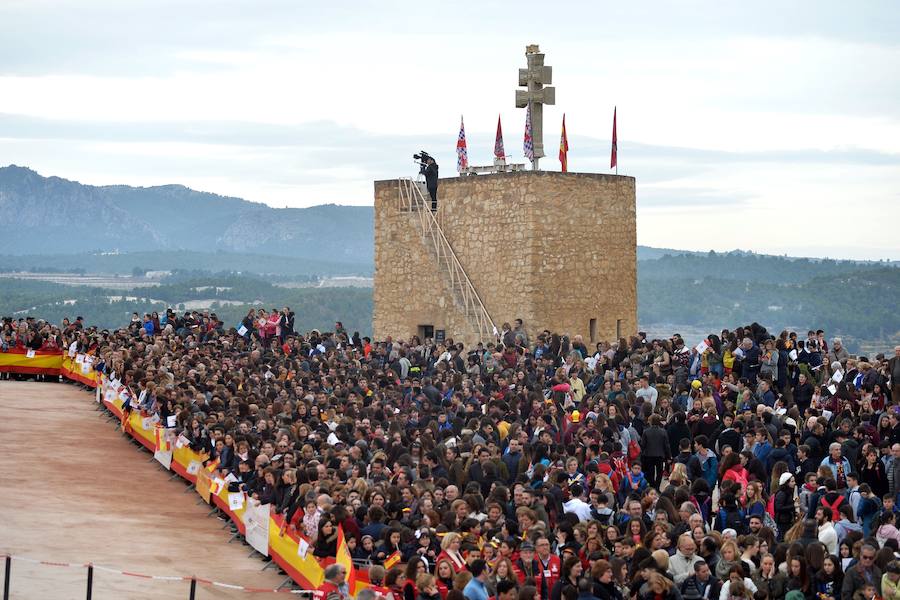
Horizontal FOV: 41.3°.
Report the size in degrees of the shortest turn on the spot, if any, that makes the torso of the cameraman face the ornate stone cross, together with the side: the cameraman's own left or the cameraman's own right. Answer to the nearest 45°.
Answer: approximately 180°

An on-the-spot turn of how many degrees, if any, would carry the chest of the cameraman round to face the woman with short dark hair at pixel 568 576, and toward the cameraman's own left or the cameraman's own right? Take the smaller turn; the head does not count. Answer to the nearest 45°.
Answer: approximately 90° to the cameraman's own left

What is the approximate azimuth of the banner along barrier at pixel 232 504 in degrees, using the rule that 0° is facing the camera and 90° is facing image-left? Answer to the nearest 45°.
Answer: approximately 45°

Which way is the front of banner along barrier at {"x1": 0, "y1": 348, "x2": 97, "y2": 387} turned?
toward the camera

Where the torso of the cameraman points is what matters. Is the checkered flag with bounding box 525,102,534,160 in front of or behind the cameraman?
behind

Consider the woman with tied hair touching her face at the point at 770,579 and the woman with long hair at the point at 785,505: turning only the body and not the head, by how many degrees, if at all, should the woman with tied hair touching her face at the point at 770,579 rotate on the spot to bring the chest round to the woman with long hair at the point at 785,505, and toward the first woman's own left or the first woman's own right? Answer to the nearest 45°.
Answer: approximately 135° to the first woman's own right

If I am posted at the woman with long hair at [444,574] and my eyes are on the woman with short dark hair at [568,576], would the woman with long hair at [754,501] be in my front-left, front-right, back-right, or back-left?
front-left

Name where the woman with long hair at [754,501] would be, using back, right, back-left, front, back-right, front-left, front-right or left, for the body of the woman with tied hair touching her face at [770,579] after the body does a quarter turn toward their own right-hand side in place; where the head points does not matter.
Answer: front-right

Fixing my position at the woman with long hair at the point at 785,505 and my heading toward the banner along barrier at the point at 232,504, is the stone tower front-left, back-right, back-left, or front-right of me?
front-right

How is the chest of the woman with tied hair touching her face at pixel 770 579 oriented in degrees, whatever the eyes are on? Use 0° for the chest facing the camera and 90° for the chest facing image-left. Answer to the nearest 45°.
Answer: approximately 45°

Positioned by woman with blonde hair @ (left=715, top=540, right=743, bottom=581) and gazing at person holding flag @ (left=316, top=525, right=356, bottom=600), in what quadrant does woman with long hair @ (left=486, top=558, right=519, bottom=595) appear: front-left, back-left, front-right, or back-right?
front-left
